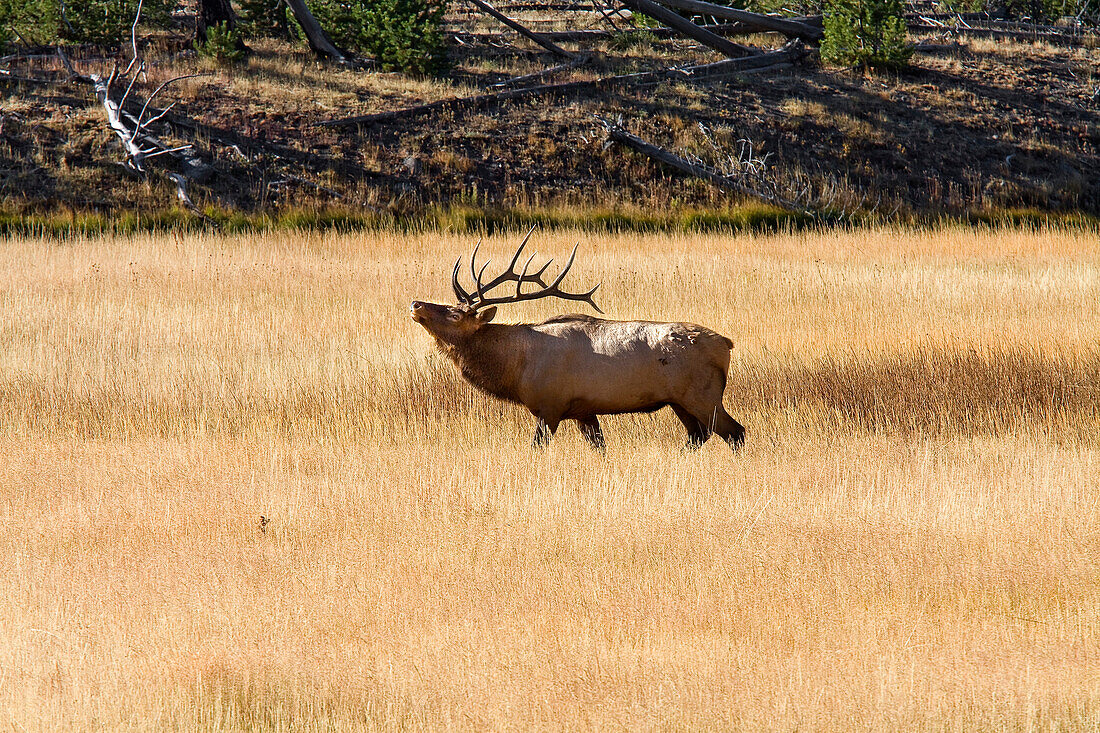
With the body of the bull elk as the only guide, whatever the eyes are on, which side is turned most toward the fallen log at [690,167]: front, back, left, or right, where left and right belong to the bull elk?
right

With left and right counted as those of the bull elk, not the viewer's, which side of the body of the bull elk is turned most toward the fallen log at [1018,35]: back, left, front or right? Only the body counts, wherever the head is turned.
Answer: right

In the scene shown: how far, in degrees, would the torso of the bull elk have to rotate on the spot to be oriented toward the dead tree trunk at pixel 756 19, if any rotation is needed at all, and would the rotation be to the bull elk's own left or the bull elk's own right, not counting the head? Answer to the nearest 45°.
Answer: approximately 90° to the bull elk's own right

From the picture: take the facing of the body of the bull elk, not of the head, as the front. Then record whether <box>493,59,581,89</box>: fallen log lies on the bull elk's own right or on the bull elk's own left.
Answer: on the bull elk's own right

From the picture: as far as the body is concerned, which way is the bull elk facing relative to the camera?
to the viewer's left

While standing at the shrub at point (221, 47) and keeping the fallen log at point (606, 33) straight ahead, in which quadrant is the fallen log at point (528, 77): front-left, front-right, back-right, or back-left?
front-right

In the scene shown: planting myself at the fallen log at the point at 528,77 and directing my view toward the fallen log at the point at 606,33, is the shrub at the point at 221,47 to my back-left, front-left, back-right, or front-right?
back-left

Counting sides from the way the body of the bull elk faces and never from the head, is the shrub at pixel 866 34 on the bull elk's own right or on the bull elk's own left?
on the bull elk's own right

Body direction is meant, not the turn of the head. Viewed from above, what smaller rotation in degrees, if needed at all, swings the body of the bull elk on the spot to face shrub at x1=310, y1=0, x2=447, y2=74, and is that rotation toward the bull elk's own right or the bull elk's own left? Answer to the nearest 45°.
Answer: approximately 90° to the bull elk's own right

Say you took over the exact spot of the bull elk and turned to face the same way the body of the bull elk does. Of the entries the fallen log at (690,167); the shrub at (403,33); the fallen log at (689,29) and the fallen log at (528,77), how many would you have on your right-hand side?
4

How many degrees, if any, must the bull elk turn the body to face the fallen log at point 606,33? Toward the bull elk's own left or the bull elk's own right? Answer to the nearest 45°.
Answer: approximately 90° to the bull elk's own right

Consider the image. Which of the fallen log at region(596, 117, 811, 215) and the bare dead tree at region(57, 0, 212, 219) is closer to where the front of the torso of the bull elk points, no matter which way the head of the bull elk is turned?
the bare dead tree
